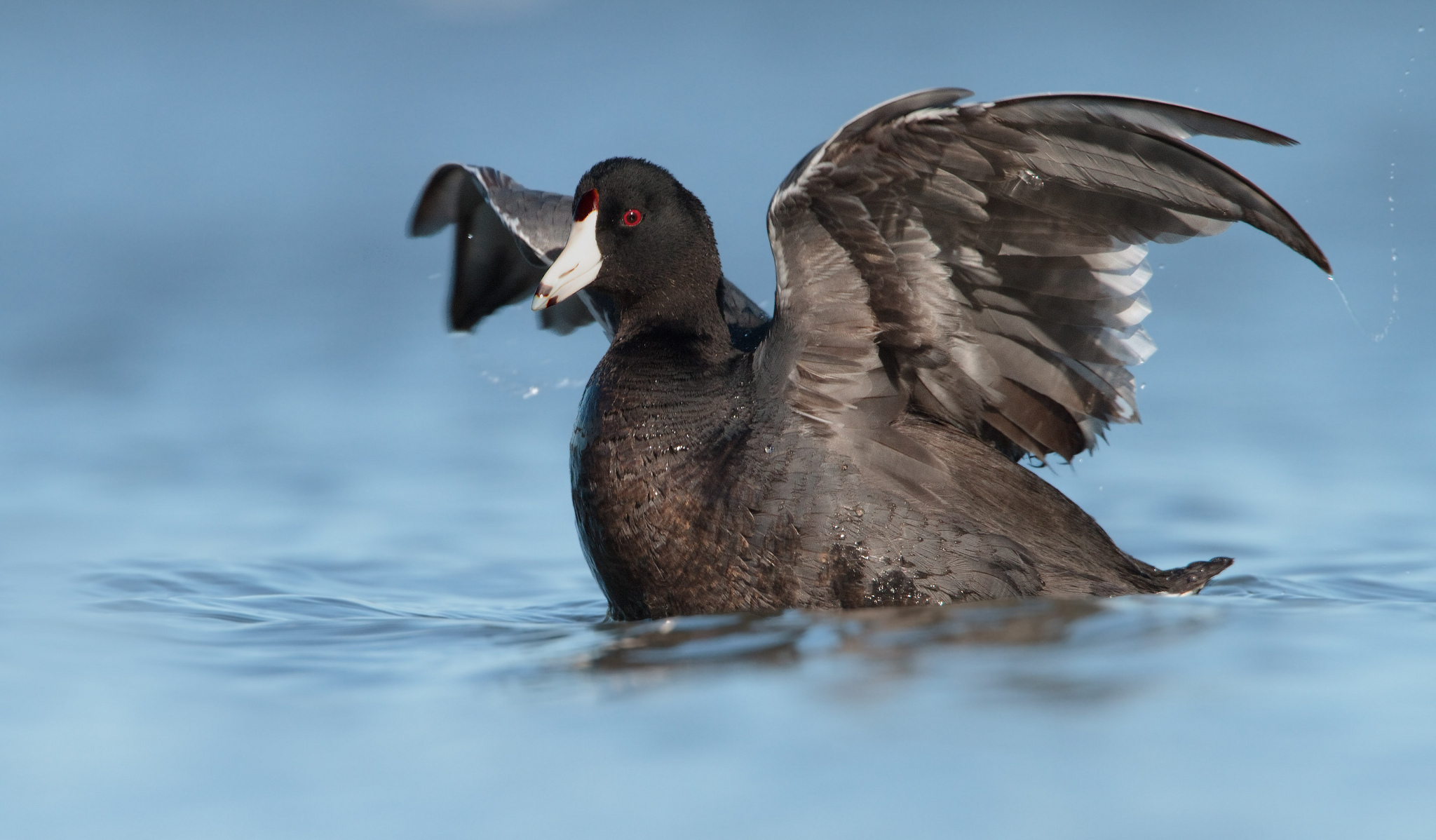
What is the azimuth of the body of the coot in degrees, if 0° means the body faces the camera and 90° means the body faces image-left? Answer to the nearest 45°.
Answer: approximately 45°
